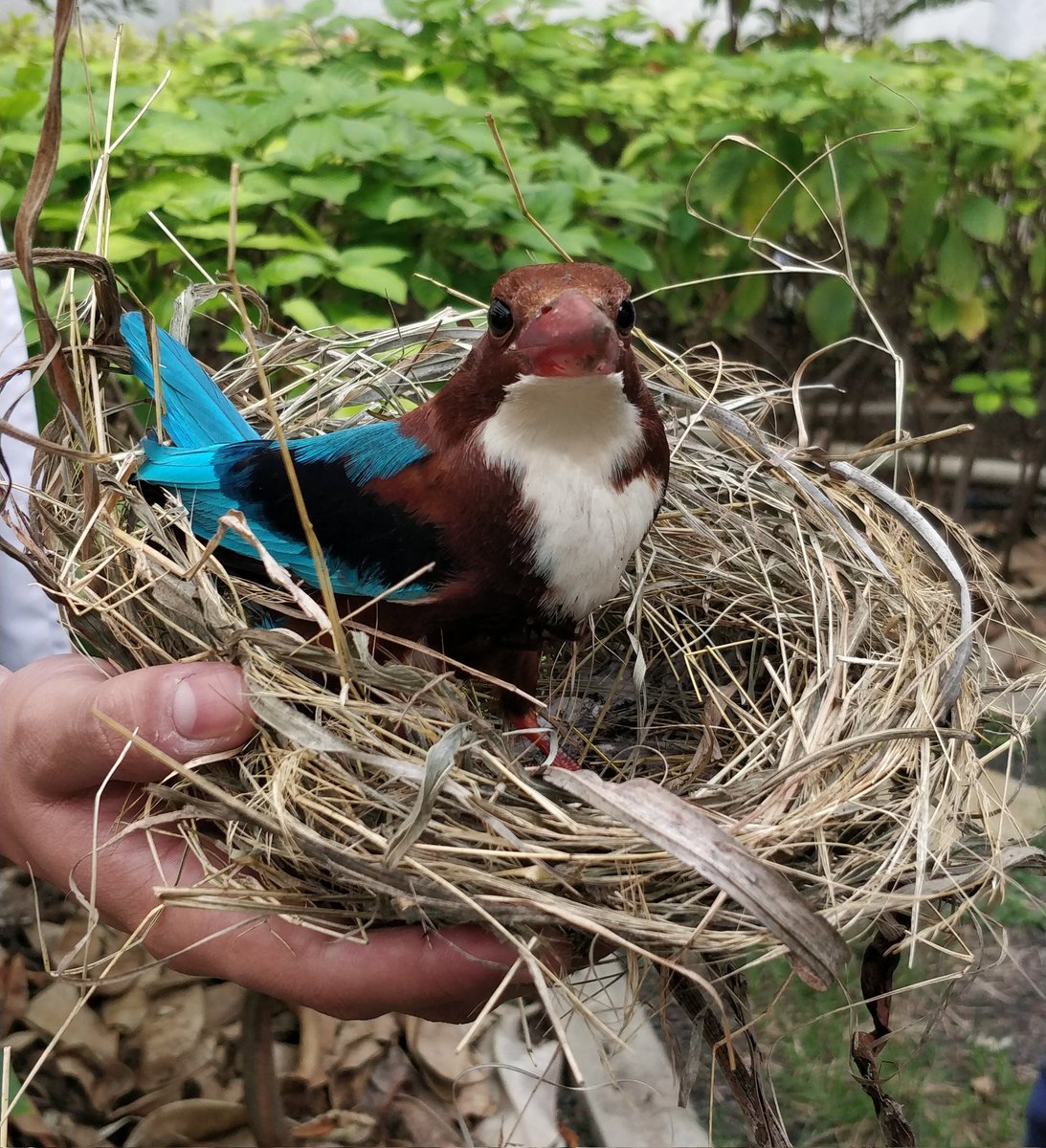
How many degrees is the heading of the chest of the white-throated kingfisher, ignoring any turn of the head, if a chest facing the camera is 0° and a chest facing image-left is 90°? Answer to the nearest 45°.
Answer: approximately 315°

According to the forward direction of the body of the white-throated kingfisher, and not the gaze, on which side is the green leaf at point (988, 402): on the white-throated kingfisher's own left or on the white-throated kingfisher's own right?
on the white-throated kingfisher's own left
